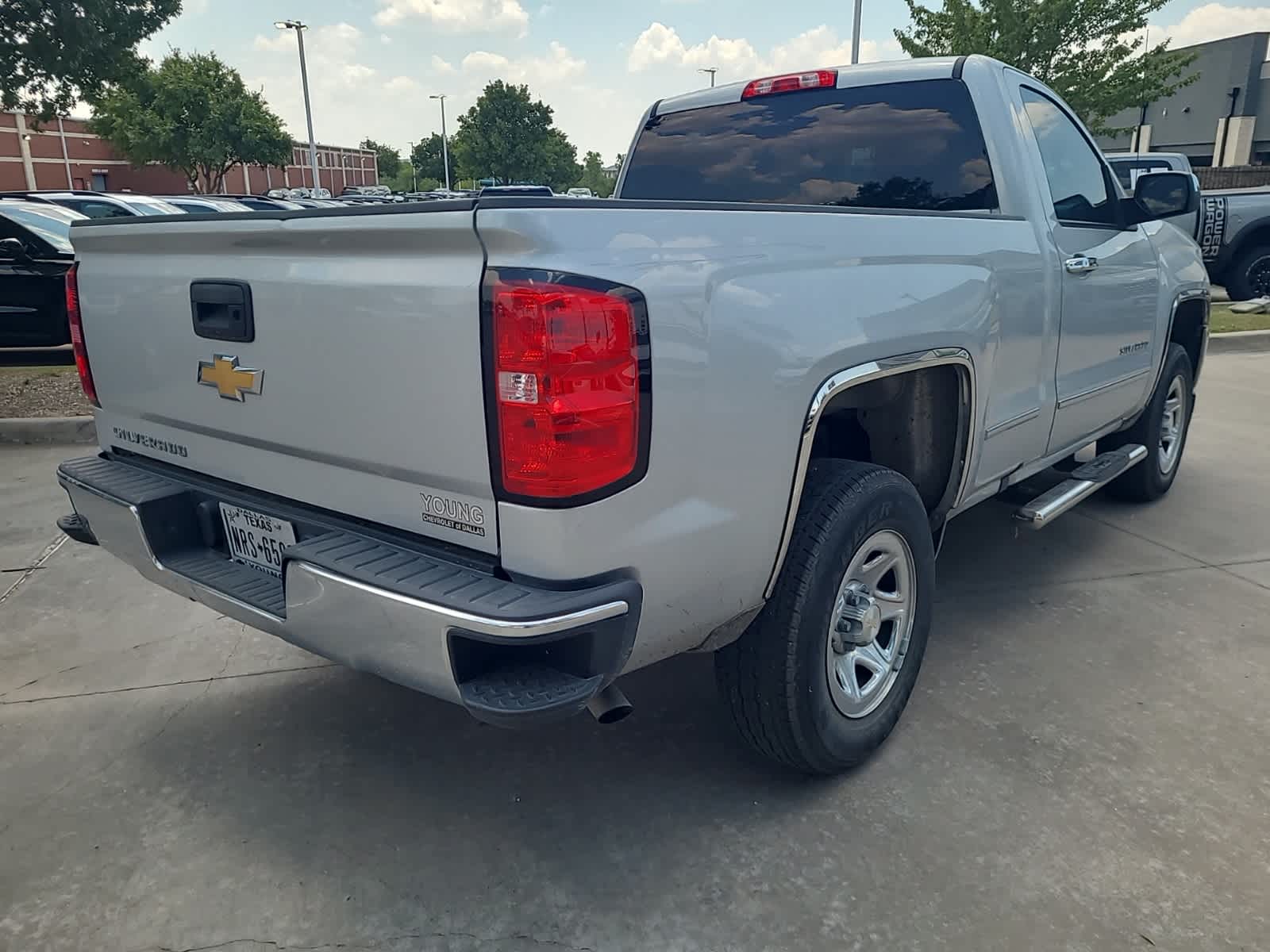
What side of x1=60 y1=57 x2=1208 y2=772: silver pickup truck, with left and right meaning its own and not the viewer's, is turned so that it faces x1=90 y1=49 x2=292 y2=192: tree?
left

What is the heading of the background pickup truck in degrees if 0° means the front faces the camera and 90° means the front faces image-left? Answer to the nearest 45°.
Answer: approximately 90°

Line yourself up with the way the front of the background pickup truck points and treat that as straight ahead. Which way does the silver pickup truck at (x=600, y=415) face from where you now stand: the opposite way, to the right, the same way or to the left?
to the right

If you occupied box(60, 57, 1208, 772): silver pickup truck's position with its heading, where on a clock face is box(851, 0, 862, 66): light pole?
The light pole is roughly at 11 o'clock from the silver pickup truck.

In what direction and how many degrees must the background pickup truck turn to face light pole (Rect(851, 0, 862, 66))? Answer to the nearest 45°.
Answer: approximately 45° to its right

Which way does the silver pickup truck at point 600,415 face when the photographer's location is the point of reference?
facing away from the viewer and to the right of the viewer
